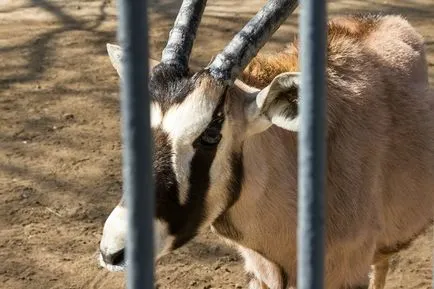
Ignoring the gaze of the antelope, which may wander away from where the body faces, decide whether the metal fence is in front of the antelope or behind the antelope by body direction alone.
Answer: in front

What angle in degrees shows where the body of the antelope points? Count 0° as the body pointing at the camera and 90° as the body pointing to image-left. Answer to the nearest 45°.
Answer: approximately 45°
